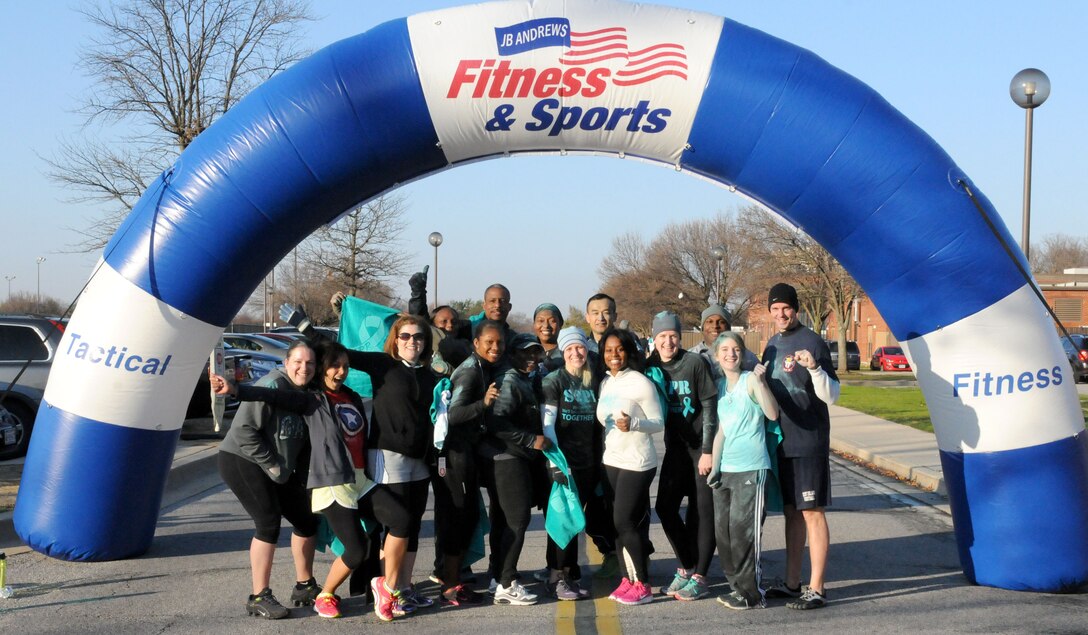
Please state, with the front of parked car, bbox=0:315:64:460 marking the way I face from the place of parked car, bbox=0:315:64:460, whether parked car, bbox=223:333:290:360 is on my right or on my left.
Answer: on my right

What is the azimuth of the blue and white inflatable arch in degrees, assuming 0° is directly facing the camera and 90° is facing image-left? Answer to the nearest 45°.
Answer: approximately 0°

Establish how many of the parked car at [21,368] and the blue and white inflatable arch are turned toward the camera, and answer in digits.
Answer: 1

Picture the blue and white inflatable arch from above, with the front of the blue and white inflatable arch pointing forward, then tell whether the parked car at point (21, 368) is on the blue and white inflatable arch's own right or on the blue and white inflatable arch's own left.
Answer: on the blue and white inflatable arch's own right
